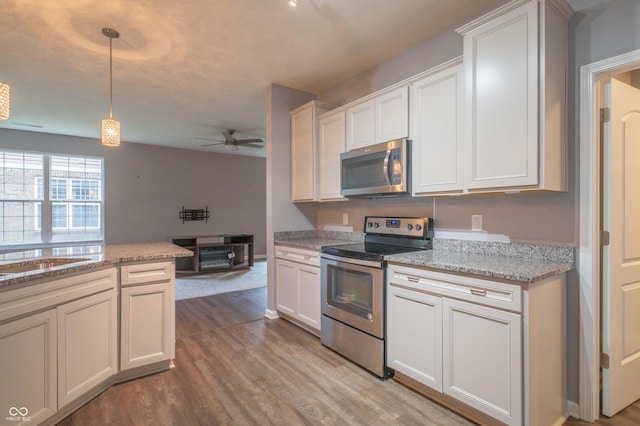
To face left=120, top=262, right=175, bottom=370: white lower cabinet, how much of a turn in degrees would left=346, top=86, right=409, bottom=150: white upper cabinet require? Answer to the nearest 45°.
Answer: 0° — it already faces it

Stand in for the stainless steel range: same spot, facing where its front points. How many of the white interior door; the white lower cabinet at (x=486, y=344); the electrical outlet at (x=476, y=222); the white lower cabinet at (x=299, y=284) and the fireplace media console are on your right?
2

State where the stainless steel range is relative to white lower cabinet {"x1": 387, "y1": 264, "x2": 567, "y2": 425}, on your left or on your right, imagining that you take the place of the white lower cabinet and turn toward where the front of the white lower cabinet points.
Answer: on your right

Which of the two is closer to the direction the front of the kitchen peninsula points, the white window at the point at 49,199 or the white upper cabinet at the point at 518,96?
the white upper cabinet

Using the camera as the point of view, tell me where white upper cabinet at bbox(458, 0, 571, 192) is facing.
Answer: facing the viewer and to the left of the viewer

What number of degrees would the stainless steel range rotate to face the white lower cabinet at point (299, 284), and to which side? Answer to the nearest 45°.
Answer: approximately 90° to its right

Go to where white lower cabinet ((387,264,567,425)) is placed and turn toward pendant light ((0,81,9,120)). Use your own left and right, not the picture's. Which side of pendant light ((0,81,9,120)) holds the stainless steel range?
right

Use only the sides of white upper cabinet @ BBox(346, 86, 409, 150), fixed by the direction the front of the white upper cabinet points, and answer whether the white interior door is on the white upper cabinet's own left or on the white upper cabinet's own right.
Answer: on the white upper cabinet's own left

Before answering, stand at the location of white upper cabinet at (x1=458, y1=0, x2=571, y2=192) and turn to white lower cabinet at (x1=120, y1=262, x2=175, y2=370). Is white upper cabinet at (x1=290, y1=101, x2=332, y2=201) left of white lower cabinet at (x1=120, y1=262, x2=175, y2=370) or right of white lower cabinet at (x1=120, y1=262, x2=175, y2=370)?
right

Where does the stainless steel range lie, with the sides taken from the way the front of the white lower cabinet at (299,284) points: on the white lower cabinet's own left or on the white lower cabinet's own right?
on the white lower cabinet's own left

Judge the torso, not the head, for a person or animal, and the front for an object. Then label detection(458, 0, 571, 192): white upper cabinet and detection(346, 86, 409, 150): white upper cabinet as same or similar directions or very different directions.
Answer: same or similar directions

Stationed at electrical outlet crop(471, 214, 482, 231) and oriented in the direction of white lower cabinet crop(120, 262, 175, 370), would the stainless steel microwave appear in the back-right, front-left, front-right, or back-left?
front-right
